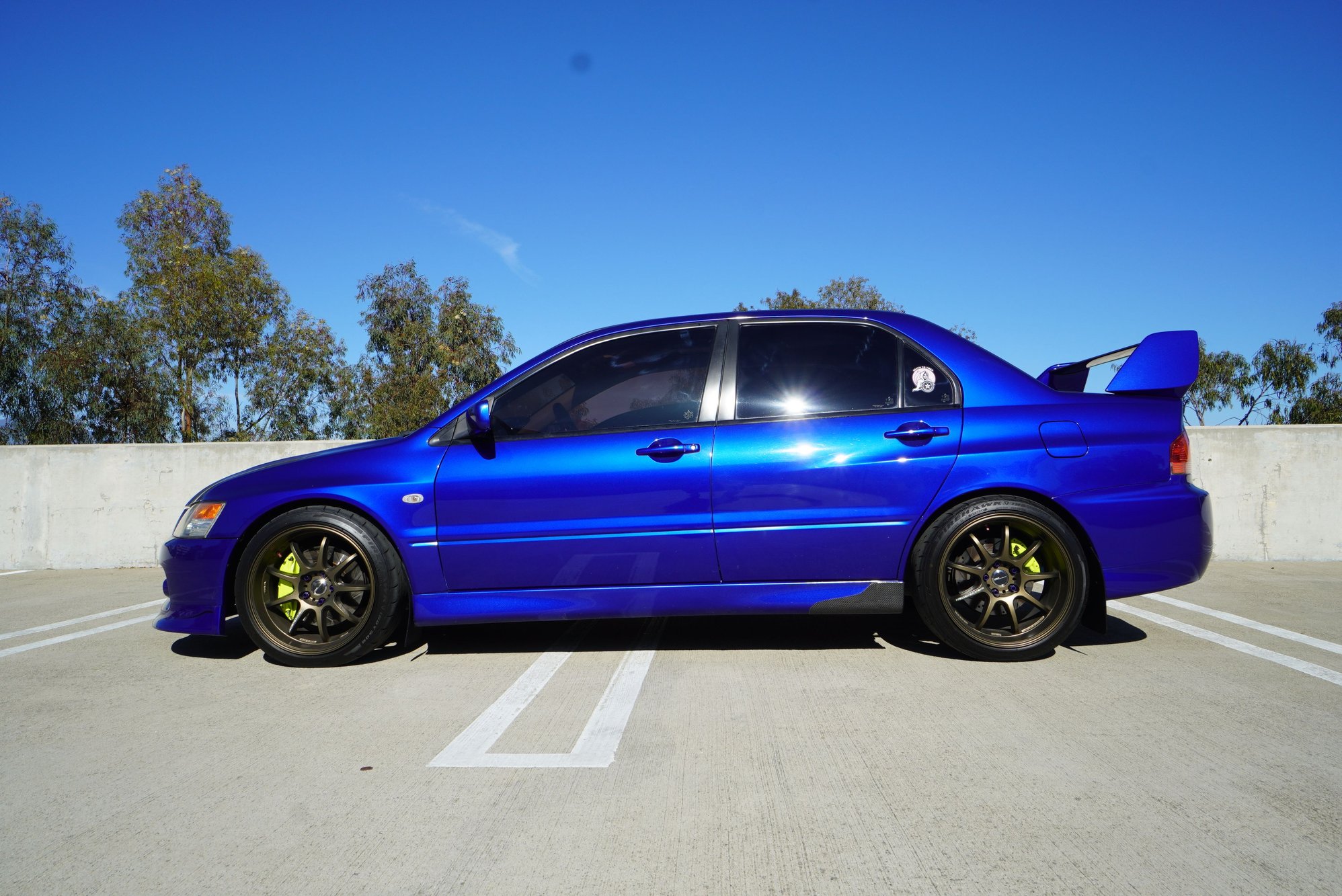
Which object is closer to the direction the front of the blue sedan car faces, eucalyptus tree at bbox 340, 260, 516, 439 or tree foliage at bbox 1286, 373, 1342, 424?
the eucalyptus tree

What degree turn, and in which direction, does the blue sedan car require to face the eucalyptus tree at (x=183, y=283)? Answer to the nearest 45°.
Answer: approximately 45° to its right

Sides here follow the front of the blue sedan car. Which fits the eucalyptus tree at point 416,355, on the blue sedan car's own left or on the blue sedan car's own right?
on the blue sedan car's own right

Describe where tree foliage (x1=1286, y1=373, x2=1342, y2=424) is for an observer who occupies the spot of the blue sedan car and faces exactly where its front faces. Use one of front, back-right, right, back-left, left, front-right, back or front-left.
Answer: back-right

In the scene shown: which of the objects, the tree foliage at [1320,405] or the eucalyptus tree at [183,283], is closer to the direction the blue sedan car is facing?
the eucalyptus tree

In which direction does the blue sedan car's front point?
to the viewer's left
